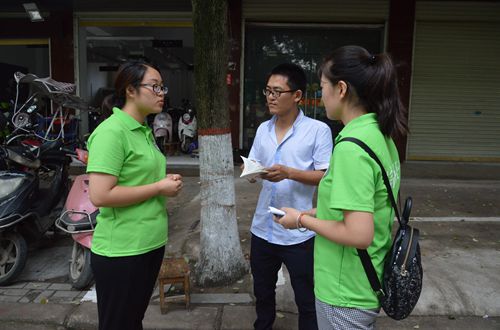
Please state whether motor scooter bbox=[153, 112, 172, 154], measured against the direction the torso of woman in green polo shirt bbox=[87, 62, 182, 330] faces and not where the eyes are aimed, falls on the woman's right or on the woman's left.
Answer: on the woman's left

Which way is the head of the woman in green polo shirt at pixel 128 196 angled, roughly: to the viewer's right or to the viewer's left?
to the viewer's right

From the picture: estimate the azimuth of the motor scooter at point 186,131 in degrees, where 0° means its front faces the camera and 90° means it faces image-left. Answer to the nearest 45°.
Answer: approximately 0°

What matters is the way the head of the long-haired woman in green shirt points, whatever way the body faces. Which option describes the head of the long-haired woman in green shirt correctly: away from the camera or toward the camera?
away from the camera

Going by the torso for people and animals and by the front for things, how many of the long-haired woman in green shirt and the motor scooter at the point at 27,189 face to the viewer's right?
0

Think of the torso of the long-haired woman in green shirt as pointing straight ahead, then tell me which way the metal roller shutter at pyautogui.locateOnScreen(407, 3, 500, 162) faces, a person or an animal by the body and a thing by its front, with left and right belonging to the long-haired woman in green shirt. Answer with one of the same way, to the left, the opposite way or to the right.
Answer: to the left

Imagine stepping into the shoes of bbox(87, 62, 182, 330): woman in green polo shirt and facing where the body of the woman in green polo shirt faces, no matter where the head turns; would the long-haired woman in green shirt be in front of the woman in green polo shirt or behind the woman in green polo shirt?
in front

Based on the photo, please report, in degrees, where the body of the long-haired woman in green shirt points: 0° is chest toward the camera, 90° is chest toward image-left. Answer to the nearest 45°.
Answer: approximately 90°

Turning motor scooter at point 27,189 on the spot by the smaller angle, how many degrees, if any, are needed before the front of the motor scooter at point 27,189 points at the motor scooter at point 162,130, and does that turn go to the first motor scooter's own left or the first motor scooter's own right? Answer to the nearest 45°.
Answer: approximately 180°

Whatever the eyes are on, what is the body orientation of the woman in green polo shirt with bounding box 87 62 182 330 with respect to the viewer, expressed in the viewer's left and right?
facing to the right of the viewer

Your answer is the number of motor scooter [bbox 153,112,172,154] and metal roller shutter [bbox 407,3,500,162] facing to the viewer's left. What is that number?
0

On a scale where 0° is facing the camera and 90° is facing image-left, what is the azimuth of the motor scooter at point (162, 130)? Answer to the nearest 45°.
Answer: approximately 0°
